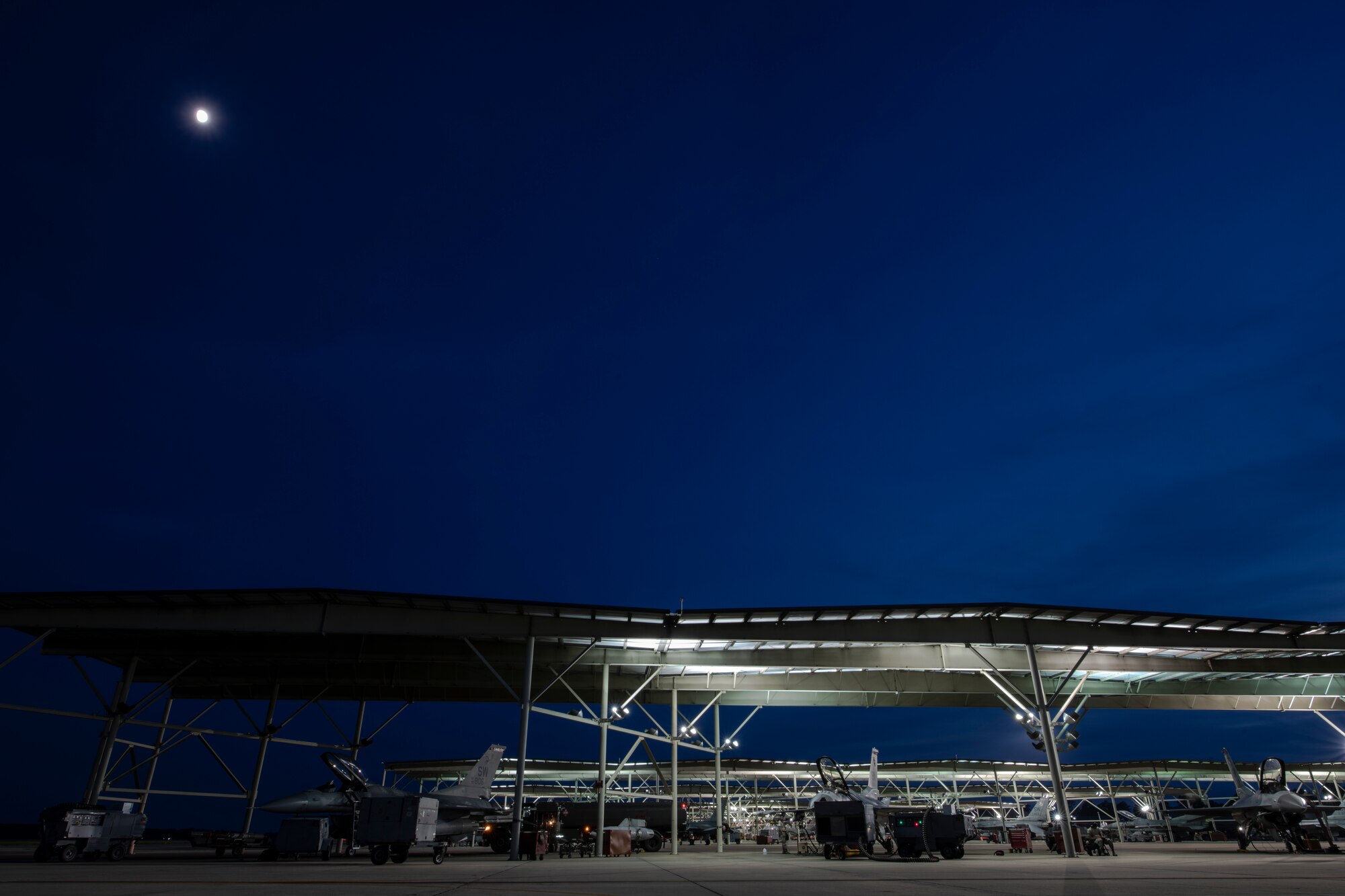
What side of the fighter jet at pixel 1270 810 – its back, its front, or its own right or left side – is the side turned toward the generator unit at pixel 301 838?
right

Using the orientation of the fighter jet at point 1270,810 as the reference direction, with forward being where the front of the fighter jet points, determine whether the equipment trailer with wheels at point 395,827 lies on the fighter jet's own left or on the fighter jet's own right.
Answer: on the fighter jet's own right

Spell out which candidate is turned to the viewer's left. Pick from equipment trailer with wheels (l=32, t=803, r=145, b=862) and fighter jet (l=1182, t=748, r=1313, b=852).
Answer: the equipment trailer with wheels

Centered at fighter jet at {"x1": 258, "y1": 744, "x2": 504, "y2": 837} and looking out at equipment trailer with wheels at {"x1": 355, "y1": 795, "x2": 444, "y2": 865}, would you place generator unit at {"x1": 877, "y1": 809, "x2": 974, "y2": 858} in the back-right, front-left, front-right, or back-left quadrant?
front-left

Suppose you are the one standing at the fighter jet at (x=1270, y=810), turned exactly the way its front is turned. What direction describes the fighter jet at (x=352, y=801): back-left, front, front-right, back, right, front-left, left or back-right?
right

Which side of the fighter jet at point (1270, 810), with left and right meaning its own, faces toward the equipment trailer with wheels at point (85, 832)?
right

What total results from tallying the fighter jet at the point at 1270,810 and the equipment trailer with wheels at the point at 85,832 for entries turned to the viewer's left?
1

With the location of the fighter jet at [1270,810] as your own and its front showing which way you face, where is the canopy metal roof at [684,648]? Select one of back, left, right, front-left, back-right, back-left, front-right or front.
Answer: right

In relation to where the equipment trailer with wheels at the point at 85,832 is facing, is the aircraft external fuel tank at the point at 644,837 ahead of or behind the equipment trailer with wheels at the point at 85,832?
behind

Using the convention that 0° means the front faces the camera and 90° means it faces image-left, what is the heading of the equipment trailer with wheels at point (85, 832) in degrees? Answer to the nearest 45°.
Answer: approximately 90°
